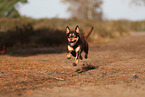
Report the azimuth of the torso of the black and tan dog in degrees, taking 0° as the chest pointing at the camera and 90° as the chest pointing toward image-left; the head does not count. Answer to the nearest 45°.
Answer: approximately 45°

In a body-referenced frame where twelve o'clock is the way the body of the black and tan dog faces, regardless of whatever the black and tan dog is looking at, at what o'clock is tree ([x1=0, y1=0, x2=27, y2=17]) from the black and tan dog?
The tree is roughly at 4 o'clock from the black and tan dog.
